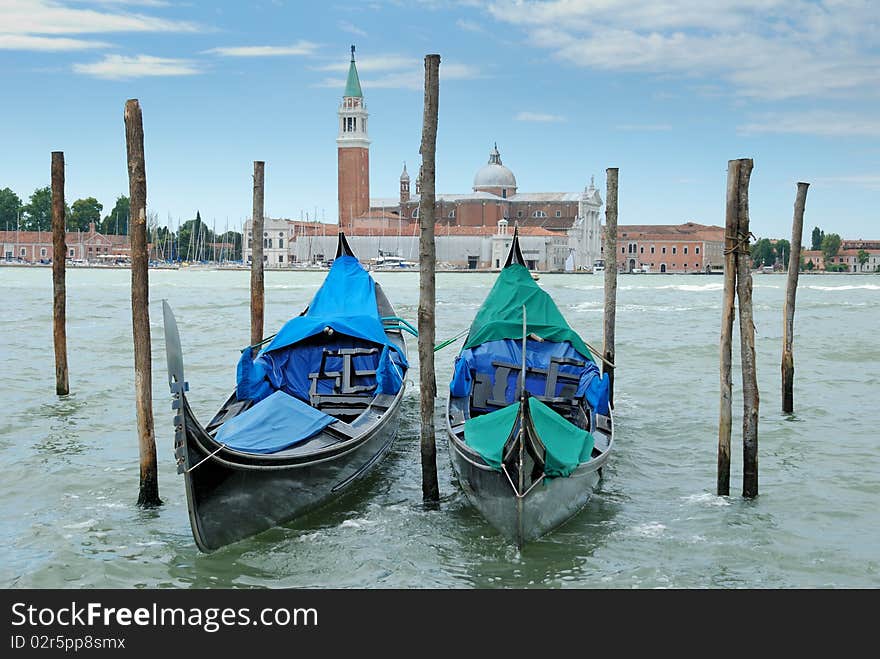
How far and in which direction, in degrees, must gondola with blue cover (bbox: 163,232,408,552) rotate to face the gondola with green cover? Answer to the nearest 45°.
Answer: approximately 135° to its left

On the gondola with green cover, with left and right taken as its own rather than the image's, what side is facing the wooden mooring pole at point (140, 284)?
right

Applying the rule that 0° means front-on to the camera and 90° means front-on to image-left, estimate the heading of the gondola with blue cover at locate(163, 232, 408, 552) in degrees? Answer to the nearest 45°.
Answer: approximately 45°

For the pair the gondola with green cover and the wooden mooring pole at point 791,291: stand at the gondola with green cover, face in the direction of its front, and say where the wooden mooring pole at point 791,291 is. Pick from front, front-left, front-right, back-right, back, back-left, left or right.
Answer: back-left

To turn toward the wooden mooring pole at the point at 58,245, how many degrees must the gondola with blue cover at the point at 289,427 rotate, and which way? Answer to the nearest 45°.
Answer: approximately 90° to its right

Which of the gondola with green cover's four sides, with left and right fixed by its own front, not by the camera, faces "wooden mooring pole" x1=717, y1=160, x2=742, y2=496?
left

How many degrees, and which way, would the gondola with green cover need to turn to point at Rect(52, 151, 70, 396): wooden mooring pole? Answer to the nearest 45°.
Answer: approximately 135° to its right

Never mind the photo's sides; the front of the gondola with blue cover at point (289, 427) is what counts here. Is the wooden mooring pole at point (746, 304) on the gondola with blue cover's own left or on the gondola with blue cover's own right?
on the gondola with blue cover's own left
